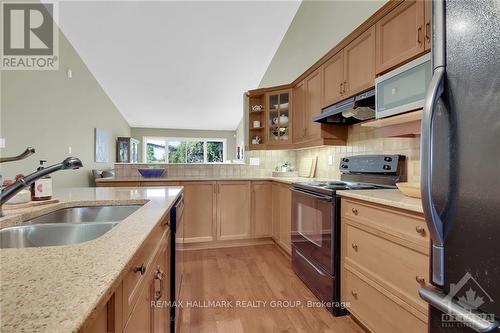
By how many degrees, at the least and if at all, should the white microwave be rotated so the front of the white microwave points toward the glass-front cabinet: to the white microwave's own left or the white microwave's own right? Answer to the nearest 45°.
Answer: approximately 90° to the white microwave's own right

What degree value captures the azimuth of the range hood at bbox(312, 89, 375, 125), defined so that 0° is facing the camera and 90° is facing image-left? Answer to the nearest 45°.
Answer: approximately 45°

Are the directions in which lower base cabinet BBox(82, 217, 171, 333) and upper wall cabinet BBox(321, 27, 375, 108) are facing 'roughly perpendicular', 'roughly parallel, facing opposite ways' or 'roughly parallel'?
roughly parallel, facing opposite ways

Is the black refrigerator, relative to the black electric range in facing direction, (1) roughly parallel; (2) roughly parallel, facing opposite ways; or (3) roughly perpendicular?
roughly parallel

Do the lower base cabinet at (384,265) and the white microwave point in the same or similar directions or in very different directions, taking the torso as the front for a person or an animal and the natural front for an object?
same or similar directions

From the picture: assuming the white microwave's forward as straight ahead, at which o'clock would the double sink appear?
The double sink is roughly at 12 o'clock from the white microwave.

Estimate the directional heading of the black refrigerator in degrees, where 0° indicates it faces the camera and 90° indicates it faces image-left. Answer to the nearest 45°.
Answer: approximately 45°

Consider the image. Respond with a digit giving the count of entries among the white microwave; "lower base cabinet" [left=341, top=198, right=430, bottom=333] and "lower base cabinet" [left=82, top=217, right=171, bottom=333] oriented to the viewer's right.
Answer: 1

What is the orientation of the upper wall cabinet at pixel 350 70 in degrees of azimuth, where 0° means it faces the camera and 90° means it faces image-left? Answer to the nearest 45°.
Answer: approximately 45°

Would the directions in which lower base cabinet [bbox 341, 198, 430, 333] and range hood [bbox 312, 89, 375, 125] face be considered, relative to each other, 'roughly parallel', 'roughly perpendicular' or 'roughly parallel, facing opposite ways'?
roughly parallel

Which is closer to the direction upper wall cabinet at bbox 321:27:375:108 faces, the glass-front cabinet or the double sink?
the double sink

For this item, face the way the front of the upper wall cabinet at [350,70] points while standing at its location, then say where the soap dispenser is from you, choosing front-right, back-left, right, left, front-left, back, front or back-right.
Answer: front

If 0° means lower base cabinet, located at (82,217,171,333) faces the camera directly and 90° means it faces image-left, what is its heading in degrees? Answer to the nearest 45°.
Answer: approximately 270°

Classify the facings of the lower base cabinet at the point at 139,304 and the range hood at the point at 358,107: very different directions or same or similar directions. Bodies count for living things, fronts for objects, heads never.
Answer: very different directions

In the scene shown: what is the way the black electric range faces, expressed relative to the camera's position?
facing the viewer and to the left of the viewer
